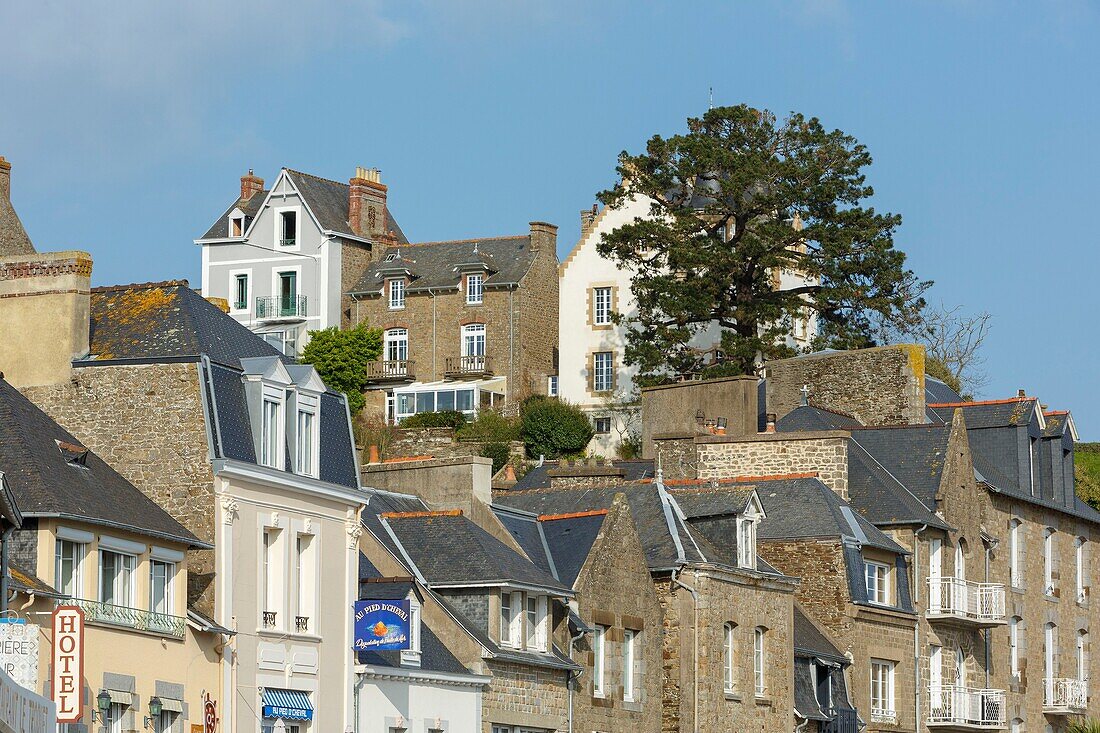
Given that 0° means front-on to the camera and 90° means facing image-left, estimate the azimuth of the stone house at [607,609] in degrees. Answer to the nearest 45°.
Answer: approximately 315°

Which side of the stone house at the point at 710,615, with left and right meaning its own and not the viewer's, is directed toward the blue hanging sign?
right

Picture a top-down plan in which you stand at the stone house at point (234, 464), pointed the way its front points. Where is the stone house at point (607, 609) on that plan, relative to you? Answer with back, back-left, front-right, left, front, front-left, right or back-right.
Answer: left

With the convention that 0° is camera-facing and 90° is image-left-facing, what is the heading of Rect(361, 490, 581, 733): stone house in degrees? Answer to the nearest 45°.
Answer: approximately 315°

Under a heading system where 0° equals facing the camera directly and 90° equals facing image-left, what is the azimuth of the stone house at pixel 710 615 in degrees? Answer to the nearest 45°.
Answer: approximately 315°

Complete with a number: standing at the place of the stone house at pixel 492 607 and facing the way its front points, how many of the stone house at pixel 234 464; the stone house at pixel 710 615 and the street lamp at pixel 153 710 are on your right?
2

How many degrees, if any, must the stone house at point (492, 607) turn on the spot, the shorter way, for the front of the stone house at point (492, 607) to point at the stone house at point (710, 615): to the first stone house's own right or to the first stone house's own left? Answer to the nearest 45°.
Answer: approximately 90° to the first stone house's own left

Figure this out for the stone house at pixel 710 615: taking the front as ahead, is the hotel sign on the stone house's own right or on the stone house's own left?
on the stone house's own right

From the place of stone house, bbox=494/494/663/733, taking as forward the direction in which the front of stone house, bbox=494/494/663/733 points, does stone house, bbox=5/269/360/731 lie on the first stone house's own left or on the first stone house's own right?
on the first stone house's own right

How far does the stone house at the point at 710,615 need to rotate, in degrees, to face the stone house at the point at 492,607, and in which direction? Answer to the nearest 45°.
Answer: approximately 90° to its right

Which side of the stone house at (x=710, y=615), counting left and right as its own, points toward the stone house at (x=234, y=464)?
right

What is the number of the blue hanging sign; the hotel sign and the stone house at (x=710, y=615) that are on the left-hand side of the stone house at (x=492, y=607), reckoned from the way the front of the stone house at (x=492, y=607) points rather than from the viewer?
1
